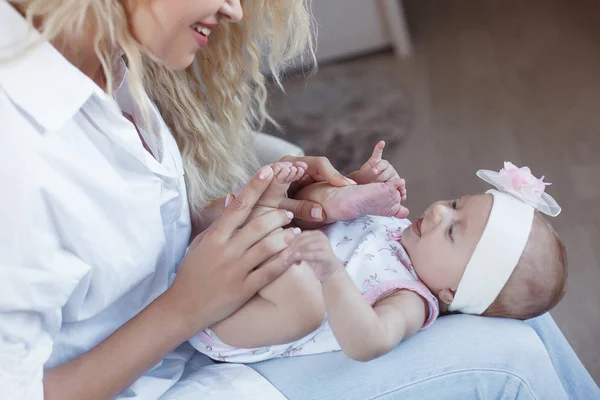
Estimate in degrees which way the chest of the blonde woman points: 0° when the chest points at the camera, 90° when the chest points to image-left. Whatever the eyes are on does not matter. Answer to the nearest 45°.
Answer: approximately 270°
